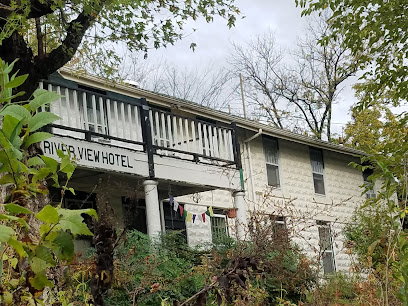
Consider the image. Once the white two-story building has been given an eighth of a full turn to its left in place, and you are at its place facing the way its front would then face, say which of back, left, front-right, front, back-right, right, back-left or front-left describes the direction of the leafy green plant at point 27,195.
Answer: right
